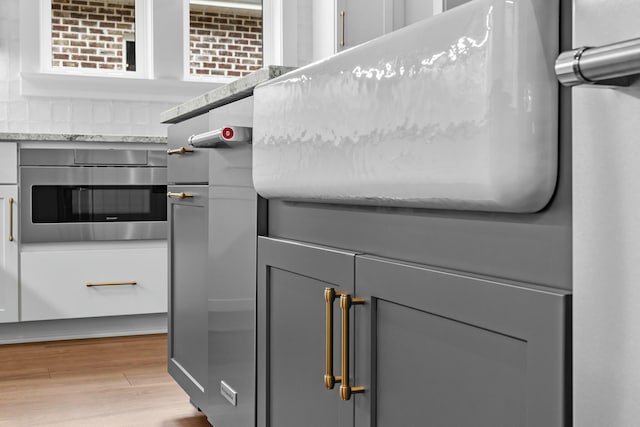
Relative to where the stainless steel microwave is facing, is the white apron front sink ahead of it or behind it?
ahead

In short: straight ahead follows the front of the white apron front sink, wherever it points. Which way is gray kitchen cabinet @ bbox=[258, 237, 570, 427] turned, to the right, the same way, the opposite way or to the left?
the same way

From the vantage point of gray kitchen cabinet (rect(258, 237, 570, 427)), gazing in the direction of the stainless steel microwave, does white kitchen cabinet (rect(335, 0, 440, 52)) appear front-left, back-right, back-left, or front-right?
front-right

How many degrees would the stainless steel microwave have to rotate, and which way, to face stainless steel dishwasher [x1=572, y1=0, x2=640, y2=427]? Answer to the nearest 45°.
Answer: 0° — it already faces it

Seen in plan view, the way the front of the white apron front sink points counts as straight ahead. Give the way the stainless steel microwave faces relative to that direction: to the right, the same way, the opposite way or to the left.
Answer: to the left

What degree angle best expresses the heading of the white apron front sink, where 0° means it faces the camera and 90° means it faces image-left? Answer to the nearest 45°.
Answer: approximately 45°

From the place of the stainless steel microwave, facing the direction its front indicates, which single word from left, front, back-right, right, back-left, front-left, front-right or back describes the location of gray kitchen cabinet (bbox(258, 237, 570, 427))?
front

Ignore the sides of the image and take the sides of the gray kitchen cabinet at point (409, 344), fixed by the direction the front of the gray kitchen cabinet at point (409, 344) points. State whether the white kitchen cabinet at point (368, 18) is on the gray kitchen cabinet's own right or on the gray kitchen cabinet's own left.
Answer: on the gray kitchen cabinet's own right

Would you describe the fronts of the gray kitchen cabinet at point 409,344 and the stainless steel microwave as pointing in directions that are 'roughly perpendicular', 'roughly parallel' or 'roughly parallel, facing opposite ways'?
roughly perpendicular

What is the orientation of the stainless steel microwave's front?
toward the camera

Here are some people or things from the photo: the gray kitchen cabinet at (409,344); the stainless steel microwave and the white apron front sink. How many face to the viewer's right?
0

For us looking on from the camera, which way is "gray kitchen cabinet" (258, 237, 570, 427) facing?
facing the viewer and to the left of the viewer
